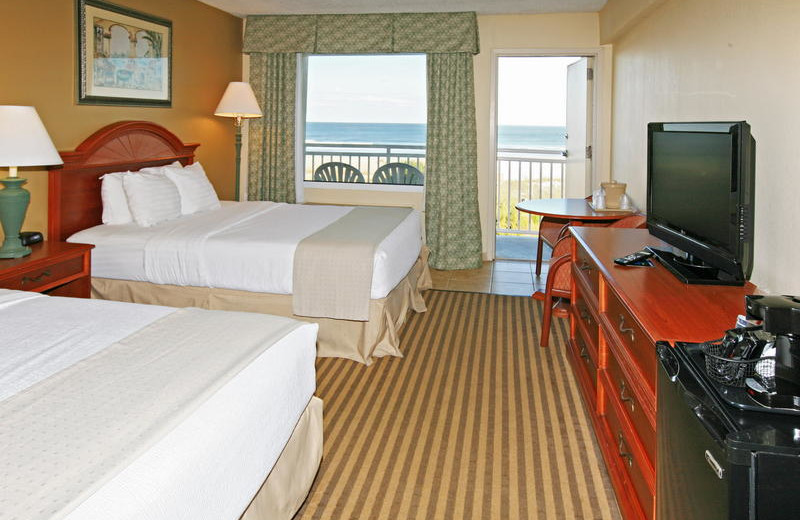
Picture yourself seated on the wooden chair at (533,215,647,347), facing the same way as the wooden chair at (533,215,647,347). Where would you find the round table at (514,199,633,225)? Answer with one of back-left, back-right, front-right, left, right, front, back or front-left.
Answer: front-right

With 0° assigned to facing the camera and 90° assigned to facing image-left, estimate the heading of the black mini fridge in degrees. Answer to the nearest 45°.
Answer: approximately 45°

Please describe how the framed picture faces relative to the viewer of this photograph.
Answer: facing the viewer and to the right of the viewer

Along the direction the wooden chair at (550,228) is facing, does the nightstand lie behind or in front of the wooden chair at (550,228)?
in front

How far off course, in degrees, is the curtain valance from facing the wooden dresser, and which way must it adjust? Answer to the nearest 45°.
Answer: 0° — it already faces it

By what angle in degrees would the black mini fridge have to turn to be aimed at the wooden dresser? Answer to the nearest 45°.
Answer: approximately 135° to its right

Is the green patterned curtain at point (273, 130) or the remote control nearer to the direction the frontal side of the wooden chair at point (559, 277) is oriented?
the green patterned curtain

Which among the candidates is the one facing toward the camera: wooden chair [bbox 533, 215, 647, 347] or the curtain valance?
the curtain valance

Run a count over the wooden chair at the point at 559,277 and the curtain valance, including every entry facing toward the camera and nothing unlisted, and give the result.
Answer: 1

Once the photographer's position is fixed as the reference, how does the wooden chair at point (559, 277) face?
facing away from the viewer and to the left of the viewer

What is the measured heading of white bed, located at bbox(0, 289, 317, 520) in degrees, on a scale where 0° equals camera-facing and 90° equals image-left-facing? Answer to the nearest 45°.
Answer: approximately 315°
